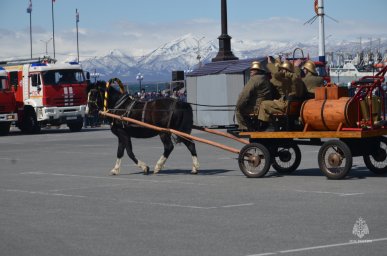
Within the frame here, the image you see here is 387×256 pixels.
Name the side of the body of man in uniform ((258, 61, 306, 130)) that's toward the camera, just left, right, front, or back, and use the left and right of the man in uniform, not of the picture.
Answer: left

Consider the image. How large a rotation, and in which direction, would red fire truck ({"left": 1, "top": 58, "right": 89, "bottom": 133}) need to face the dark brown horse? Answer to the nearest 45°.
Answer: approximately 45° to its right

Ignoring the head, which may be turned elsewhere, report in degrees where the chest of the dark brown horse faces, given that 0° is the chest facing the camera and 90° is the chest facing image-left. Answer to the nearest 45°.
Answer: approximately 90°

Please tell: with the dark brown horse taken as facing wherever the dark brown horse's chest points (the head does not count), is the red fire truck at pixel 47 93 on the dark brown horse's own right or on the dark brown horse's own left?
on the dark brown horse's own right

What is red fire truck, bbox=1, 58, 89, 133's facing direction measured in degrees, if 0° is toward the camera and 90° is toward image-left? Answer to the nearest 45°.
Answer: approximately 315°

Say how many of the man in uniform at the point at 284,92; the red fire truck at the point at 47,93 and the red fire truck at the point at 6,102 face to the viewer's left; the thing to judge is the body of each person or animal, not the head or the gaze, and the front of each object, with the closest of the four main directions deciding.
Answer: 1

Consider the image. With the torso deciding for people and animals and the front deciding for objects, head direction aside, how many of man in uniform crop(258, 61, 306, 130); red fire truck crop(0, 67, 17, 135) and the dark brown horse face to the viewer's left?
2

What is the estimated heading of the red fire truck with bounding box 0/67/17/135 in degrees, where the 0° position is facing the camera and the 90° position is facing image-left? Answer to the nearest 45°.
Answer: approximately 315°

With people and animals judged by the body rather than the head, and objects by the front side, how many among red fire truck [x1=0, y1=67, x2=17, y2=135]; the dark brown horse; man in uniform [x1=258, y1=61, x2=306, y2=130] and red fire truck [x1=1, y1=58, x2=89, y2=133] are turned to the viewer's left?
2

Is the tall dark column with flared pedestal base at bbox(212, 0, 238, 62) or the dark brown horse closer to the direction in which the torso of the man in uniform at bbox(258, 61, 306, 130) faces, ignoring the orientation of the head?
the dark brown horse

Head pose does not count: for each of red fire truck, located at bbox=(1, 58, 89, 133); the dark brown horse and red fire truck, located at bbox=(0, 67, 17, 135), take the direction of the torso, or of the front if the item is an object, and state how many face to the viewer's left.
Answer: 1
